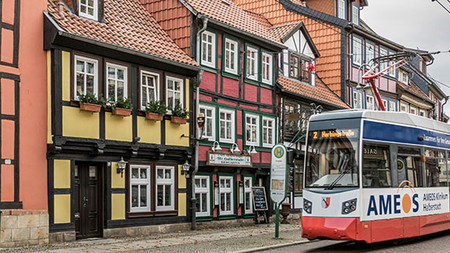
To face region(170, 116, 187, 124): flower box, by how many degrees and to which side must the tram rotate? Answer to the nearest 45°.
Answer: approximately 90° to its right

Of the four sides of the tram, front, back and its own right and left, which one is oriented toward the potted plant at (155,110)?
front

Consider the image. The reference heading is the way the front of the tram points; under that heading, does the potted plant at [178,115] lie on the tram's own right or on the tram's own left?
on the tram's own right

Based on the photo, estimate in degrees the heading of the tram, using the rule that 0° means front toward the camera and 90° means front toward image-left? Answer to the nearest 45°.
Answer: approximately 45°
